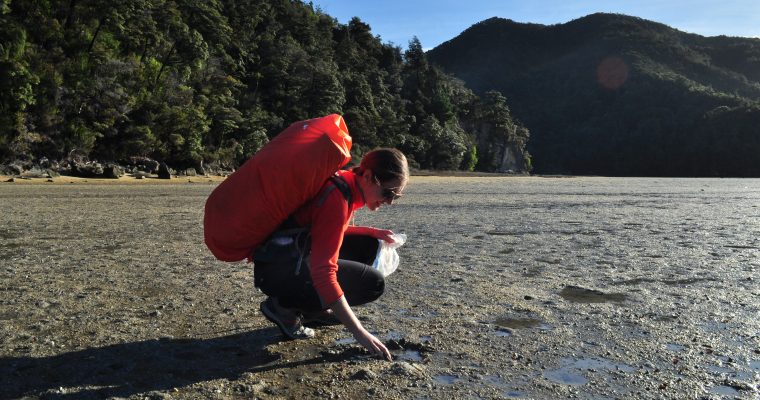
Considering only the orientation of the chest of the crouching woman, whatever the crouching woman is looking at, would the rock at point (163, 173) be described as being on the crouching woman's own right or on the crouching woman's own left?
on the crouching woman's own left

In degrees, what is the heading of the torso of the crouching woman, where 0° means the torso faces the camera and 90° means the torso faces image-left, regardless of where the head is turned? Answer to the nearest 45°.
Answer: approximately 270°

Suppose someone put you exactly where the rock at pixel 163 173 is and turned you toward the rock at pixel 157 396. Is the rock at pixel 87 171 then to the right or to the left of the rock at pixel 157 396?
right

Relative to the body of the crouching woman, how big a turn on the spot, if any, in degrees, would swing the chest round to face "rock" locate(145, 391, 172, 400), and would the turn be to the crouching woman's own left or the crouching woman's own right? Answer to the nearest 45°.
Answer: approximately 135° to the crouching woman's own right

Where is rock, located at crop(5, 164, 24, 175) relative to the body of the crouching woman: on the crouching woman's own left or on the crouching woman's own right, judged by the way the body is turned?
on the crouching woman's own left

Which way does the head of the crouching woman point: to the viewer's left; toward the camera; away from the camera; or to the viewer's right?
to the viewer's right

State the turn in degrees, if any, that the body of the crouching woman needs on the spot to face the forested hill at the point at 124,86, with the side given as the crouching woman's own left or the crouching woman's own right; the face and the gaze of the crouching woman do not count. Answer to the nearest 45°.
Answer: approximately 90° to the crouching woman's own left
